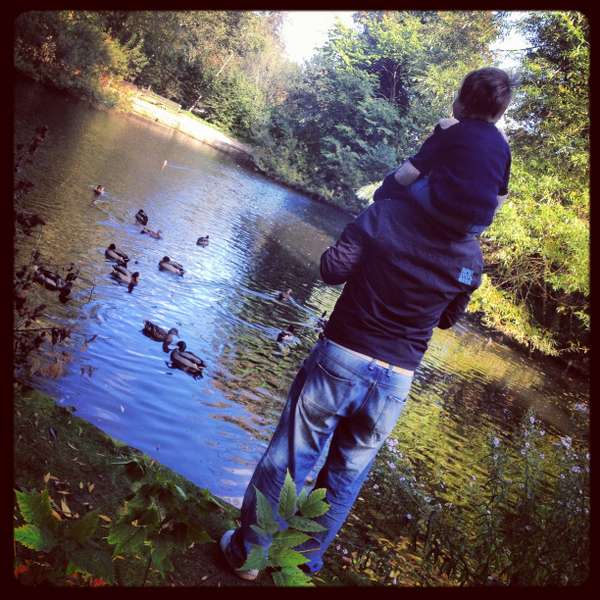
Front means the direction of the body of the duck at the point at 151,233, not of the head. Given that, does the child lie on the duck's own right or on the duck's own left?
on the duck's own left

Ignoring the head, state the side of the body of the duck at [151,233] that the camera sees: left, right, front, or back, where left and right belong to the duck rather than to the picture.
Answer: left

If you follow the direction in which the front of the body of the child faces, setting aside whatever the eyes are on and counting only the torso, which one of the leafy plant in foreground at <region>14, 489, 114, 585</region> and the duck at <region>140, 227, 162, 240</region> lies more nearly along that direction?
the duck

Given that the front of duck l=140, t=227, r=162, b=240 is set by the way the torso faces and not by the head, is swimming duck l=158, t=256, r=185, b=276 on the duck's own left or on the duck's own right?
on the duck's own left

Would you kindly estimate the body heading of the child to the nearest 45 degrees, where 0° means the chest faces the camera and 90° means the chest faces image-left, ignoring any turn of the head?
approximately 135°

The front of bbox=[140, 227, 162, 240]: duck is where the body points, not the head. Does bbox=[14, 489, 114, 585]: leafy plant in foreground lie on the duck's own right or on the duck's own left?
on the duck's own left
